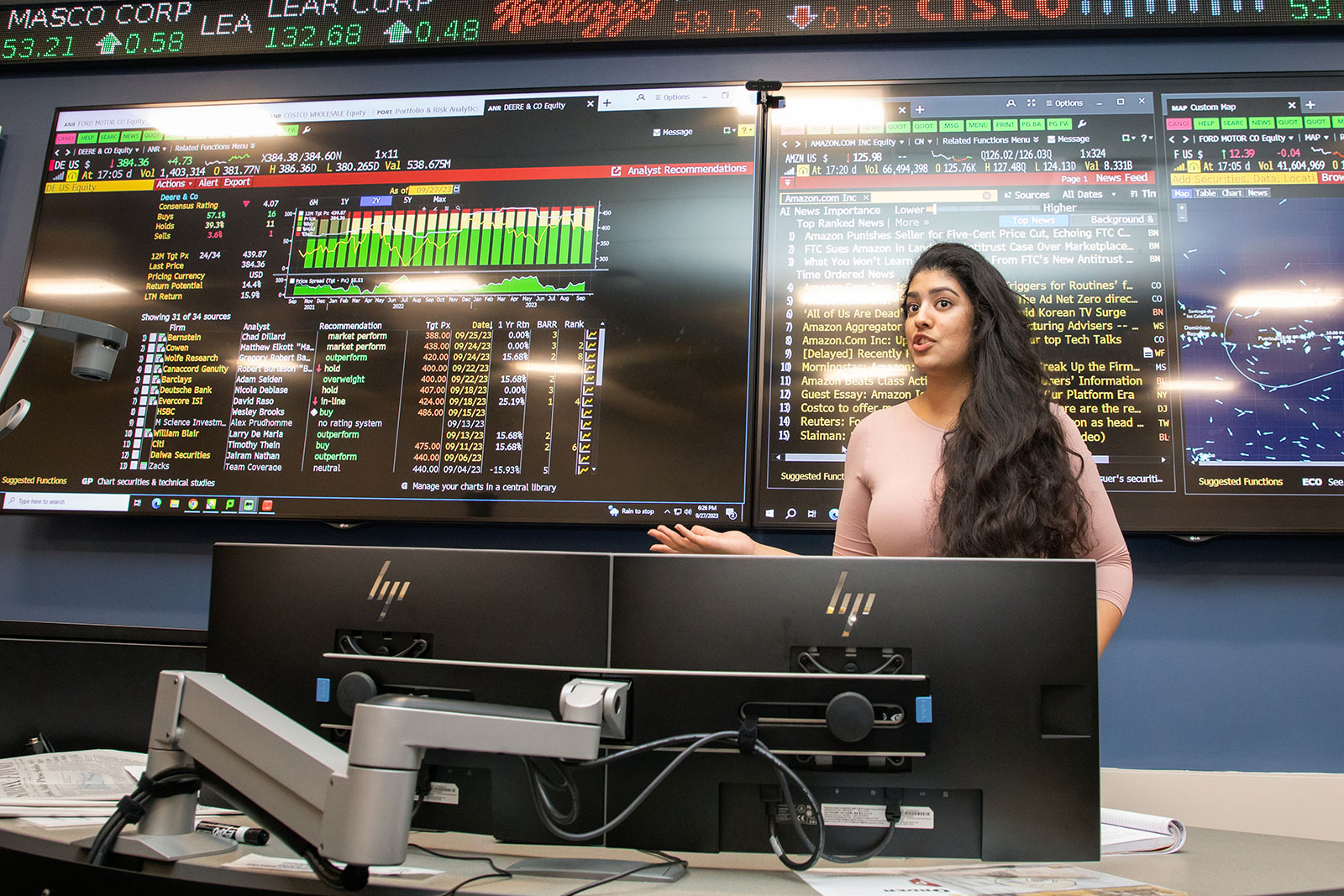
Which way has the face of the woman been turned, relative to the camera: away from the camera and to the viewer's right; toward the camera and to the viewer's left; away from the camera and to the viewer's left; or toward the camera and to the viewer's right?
toward the camera and to the viewer's left

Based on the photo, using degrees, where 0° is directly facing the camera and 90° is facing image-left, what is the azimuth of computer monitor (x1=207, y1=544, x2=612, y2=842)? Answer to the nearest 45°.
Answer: approximately 180°

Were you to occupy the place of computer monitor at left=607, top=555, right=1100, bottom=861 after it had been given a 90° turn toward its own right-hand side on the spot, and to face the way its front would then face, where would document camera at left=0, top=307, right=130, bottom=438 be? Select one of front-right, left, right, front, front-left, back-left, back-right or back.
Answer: back

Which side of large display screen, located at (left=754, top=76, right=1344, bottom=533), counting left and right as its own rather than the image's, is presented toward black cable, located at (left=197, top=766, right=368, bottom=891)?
front

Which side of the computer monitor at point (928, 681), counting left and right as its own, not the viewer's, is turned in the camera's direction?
back

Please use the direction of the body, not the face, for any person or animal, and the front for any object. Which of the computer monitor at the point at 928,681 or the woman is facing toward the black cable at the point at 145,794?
the woman

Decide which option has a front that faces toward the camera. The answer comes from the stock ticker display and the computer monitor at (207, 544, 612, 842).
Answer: the stock ticker display

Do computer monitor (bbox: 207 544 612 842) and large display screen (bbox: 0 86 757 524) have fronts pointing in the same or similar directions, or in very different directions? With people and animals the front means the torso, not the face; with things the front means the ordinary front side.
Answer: very different directions

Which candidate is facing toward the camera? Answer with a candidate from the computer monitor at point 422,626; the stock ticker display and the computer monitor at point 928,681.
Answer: the stock ticker display

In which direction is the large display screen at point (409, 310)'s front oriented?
toward the camera

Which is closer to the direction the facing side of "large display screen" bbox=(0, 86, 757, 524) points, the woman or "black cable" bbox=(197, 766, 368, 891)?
the black cable
